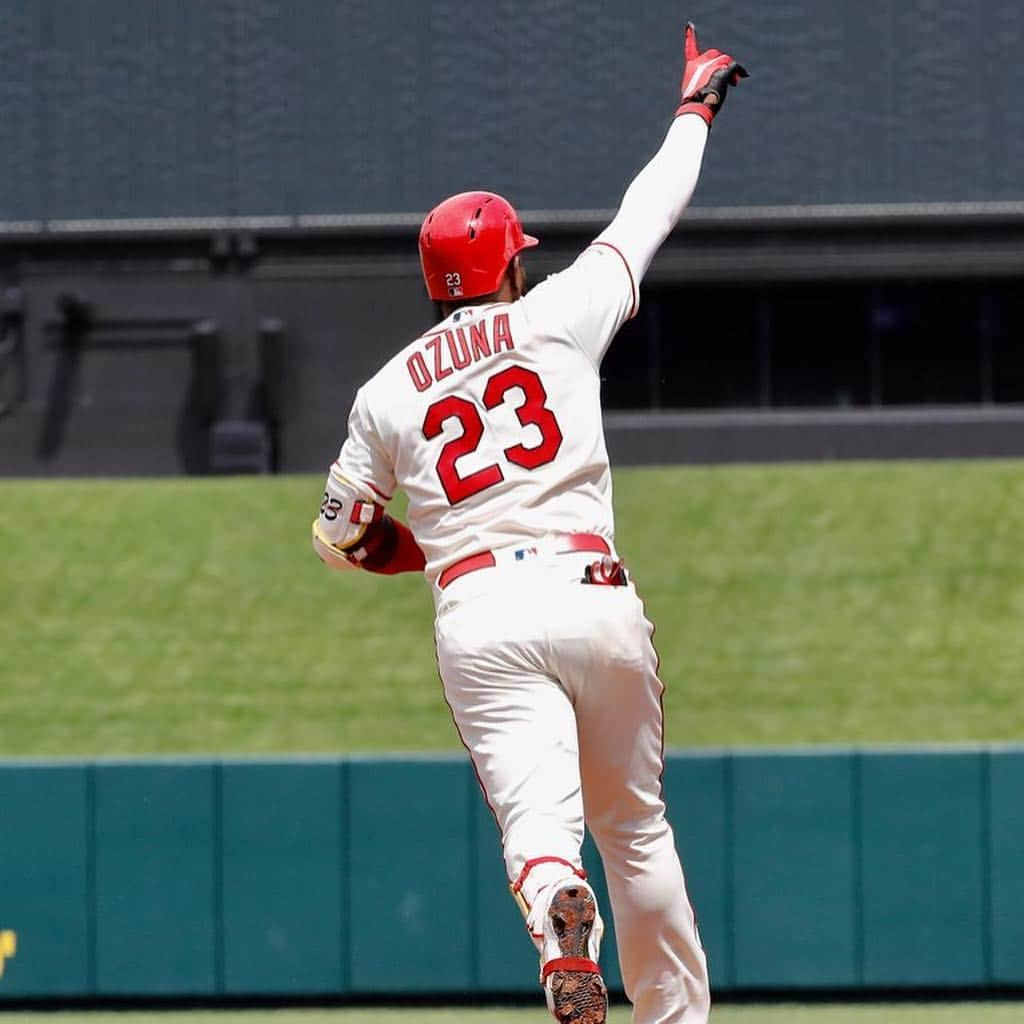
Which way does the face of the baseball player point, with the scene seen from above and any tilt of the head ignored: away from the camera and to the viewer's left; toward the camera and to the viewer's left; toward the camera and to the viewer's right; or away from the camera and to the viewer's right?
away from the camera and to the viewer's right

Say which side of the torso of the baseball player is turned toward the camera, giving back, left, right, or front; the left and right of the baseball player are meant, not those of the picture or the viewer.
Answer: back
